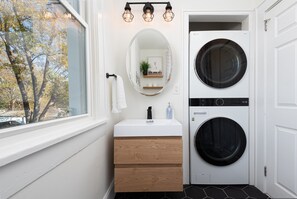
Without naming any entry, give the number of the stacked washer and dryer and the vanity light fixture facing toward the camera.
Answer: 2

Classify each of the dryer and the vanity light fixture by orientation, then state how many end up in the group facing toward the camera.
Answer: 2

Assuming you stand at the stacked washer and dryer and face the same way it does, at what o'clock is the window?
The window is roughly at 1 o'clock from the stacked washer and dryer.

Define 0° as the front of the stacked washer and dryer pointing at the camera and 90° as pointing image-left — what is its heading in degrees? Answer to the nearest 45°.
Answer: approximately 0°

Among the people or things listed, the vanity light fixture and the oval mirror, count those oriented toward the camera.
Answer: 2
